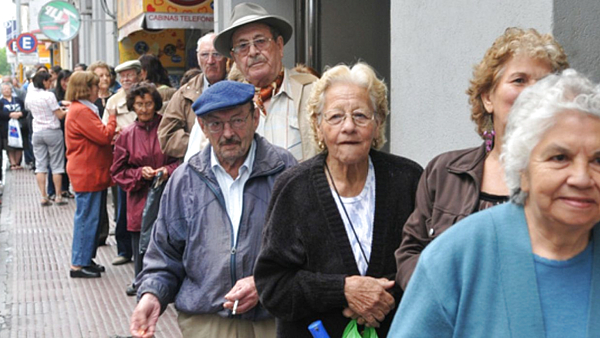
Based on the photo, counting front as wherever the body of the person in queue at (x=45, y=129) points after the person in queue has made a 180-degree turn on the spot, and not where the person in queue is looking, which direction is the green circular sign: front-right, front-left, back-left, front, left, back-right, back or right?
back-right

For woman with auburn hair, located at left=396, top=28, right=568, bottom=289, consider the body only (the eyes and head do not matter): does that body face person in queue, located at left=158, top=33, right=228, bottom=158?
no

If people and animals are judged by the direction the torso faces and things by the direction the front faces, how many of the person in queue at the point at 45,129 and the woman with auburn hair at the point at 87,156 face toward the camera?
0

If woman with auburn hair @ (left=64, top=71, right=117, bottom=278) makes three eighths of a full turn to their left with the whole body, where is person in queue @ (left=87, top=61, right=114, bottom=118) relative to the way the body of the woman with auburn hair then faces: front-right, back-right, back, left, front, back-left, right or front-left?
front-right

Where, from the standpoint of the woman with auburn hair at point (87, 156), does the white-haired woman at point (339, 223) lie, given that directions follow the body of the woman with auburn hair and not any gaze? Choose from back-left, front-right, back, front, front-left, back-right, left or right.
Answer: right

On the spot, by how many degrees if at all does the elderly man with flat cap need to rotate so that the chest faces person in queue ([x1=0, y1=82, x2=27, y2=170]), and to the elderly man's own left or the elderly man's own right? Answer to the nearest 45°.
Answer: approximately 180°

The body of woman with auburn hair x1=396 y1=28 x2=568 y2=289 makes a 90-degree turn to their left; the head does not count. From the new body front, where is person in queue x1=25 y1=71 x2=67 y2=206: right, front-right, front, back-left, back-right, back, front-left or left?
left

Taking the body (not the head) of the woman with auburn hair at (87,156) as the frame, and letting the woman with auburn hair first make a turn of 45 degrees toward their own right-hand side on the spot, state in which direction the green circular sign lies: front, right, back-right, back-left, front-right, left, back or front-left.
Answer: back-left

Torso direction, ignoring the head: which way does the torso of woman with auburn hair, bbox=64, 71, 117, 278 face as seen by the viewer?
to the viewer's right

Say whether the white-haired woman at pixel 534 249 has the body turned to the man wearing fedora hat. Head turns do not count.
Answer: no

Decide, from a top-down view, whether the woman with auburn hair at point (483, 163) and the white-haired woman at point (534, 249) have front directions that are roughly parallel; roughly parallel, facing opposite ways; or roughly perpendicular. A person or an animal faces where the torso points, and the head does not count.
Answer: roughly parallel

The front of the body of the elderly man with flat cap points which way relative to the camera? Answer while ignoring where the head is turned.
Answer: toward the camera

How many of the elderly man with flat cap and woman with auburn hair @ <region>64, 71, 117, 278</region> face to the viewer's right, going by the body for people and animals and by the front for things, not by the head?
1

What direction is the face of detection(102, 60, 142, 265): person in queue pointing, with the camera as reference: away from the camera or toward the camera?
toward the camera

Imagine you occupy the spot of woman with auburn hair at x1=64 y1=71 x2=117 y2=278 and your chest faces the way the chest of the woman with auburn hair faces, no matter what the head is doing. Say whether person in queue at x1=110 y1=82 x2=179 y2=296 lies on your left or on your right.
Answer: on your right

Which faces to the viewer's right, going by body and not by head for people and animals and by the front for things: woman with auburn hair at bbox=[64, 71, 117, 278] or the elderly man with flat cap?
the woman with auburn hair

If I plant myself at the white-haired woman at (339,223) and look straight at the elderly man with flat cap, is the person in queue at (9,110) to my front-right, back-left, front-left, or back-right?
front-right
